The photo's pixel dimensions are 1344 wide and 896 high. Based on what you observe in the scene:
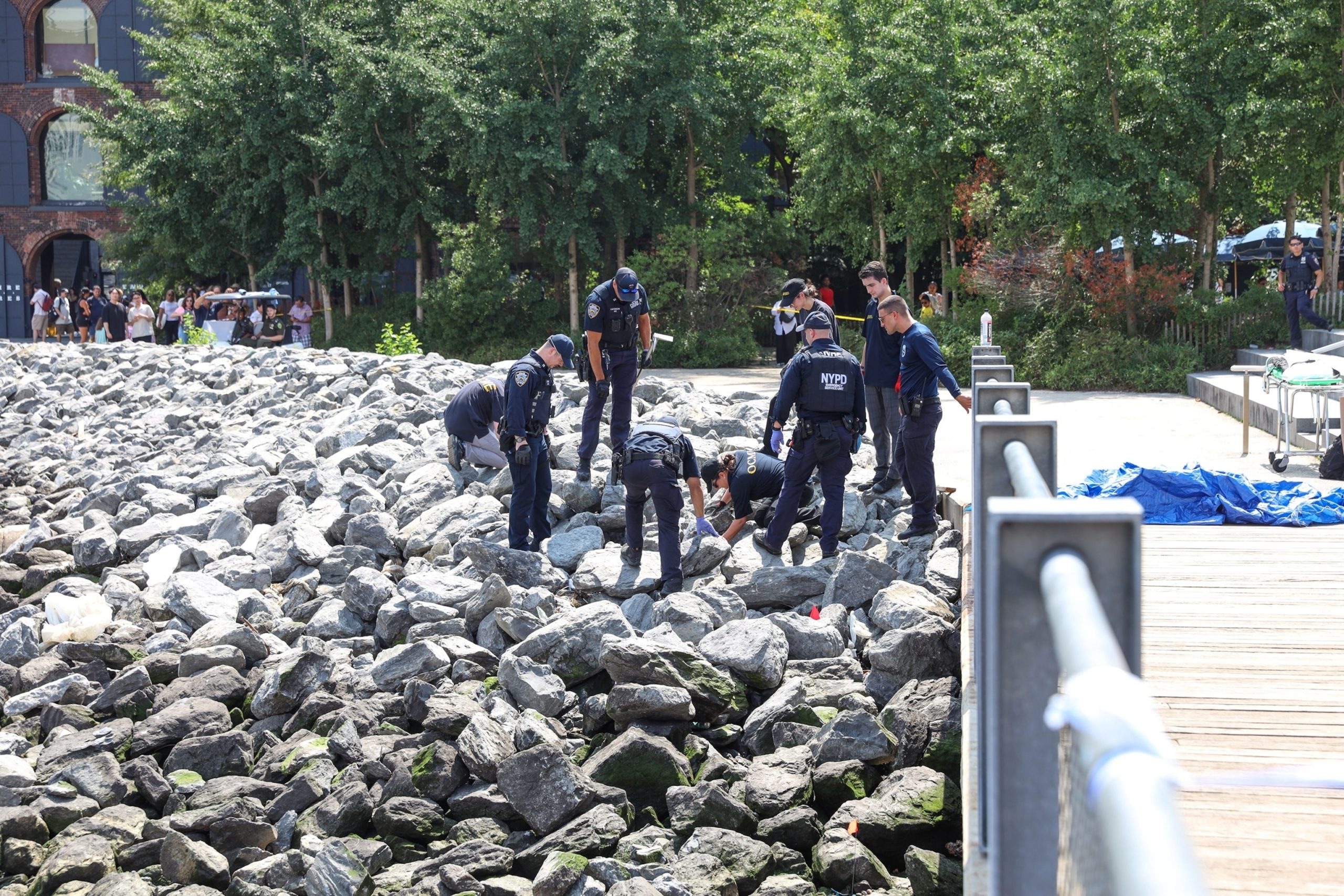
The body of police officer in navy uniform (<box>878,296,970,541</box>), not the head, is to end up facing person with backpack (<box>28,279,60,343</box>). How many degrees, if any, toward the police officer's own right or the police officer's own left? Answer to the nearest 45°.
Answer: approximately 45° to the police officer's own right

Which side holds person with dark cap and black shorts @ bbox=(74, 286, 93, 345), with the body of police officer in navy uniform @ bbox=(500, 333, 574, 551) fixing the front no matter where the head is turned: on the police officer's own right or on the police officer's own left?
on the police officer's own left

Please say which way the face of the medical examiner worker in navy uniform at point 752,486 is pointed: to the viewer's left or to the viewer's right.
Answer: to the viewer's left

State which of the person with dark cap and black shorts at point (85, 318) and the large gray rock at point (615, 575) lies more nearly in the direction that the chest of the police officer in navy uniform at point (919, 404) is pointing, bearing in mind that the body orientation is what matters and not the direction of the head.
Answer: the large gray rock

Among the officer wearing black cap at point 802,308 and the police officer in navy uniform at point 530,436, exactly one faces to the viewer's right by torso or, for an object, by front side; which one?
the police officer in navy uniform

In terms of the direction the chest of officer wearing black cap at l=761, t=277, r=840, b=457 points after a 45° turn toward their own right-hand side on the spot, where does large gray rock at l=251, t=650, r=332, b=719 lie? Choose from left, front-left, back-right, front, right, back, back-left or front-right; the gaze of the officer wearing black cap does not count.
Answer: front-left

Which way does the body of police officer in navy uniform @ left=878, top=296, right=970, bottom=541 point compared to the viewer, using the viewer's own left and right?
facing to the left of the viewer

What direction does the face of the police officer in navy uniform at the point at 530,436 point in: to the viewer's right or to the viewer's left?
to the viewer's right

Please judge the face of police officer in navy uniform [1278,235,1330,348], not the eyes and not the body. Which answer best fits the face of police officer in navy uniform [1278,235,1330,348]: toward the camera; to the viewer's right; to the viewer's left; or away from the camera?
toward the camera

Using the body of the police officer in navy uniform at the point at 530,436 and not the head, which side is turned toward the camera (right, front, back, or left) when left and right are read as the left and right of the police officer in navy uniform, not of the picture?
right

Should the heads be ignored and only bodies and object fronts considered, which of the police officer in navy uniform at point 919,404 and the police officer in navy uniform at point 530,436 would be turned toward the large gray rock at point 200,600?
the police officer in navy uniform at point 919,404

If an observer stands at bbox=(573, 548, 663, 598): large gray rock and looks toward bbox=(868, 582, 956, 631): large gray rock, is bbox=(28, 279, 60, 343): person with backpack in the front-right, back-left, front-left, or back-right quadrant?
back-left

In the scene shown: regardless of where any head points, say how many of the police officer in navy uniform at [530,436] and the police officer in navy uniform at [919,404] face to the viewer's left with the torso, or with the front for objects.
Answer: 1

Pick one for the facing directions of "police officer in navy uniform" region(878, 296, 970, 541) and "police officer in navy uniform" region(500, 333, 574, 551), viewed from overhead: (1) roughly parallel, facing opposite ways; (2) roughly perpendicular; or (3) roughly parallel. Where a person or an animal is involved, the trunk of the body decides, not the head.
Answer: roughly parallel, facing opposite ways

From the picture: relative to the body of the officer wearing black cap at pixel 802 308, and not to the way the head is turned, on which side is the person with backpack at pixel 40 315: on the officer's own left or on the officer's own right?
on the officer's own right

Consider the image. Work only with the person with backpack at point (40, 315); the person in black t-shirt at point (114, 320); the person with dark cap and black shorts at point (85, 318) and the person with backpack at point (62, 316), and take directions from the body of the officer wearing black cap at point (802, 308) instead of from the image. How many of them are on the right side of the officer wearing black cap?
4
